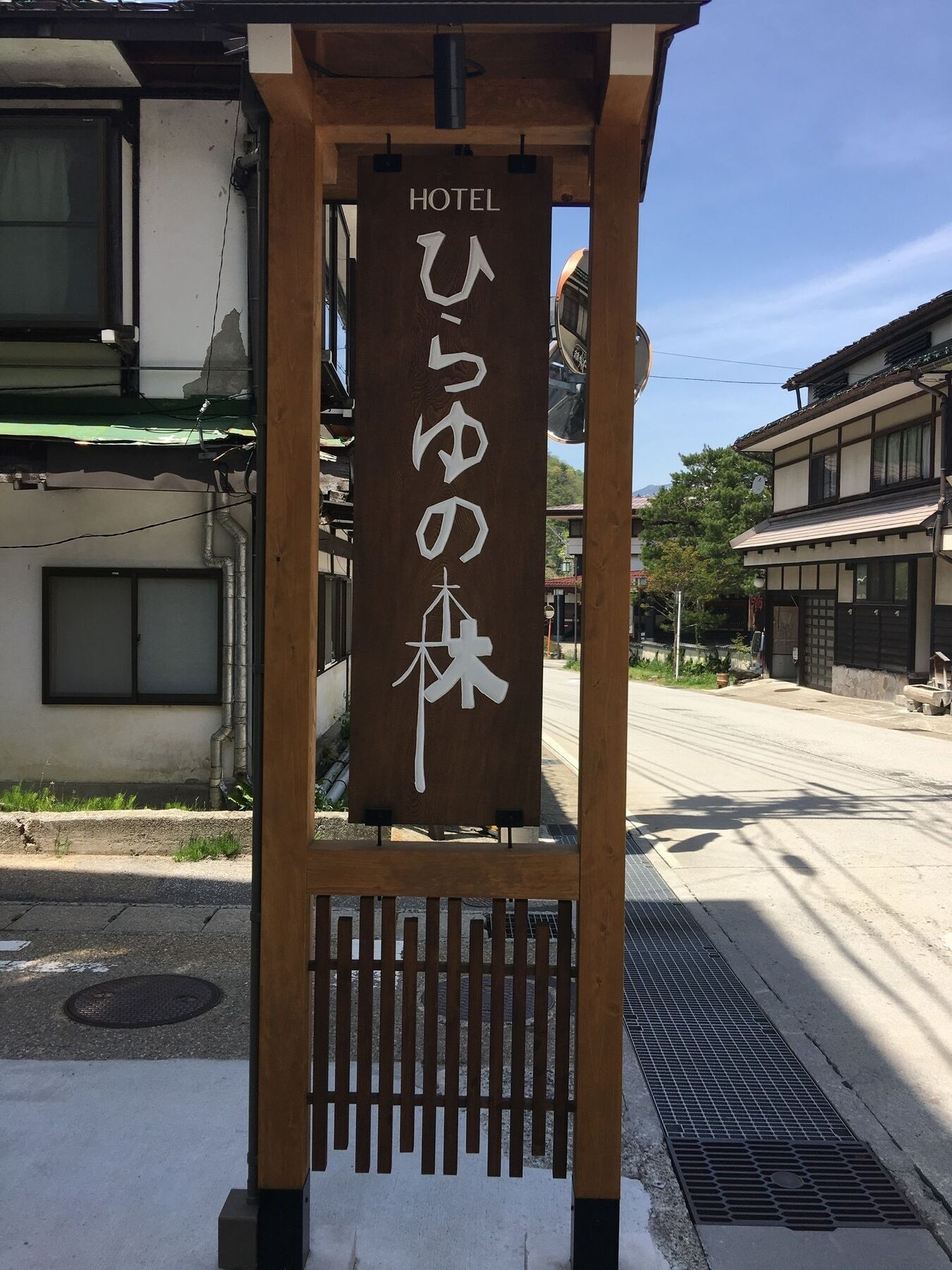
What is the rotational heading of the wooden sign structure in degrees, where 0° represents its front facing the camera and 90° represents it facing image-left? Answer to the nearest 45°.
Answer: approximately 0°

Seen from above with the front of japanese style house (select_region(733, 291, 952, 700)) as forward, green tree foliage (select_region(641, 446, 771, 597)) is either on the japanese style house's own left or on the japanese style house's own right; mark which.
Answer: on the japanese style house's own right

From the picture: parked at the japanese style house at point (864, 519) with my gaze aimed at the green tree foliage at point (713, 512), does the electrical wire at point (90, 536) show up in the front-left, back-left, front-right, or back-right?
back-left

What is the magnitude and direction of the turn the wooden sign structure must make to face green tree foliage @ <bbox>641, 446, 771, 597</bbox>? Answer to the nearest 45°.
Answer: approximately 180°

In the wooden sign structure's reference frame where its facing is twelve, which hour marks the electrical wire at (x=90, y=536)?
The electrical wire is roughly at 5 o'clock from the wooden sign structure.

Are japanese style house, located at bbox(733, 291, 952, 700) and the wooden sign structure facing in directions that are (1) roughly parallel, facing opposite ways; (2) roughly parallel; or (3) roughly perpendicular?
roughly perpendicular

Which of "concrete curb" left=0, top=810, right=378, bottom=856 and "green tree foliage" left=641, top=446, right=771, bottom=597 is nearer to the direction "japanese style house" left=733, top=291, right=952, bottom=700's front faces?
the concrete curb

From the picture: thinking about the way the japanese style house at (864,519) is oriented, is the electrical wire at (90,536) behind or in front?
in front

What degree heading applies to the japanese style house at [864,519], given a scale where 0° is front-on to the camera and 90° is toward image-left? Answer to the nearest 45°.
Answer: approximately 45°
